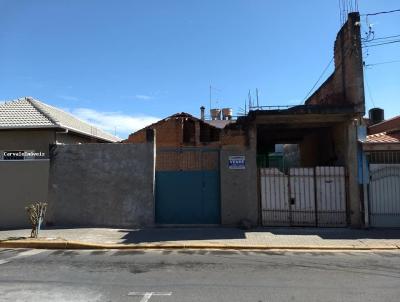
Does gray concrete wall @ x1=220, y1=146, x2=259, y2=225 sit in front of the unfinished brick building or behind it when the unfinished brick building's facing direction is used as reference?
in front

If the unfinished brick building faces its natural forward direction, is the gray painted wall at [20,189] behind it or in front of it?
in front

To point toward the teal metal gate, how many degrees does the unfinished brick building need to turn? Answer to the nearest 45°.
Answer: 0° — it already faces it

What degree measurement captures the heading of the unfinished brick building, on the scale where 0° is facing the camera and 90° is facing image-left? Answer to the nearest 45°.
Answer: approximately 0°

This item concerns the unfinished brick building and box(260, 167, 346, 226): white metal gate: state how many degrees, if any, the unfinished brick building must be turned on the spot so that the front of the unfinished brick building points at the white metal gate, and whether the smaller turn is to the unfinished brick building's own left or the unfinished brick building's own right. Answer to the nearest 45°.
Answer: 0° — it already faces it

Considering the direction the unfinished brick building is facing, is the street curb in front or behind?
in front

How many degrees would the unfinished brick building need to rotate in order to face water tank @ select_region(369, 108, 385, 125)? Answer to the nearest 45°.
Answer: approximately 90° to its left

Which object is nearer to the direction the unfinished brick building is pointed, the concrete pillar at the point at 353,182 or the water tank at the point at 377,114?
the concrete pillar
